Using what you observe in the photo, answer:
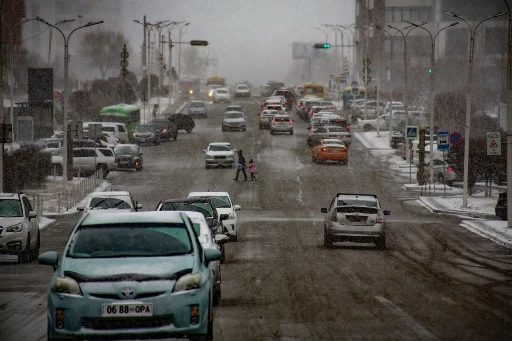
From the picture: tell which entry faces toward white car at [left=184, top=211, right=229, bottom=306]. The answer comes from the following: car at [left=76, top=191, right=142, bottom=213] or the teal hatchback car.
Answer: car at [left=76, top=191, right=142, bottom=213]

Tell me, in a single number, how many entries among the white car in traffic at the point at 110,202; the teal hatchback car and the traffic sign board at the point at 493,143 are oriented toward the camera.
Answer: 3

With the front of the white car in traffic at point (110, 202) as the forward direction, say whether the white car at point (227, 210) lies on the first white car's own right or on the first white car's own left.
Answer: on the first white car's own left

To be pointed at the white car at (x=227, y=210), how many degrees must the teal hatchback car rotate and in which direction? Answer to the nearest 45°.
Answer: approximately 180°

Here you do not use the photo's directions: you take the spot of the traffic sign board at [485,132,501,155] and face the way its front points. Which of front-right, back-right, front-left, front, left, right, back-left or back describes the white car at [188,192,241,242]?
front-right

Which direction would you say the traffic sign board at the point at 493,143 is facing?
toward the camera

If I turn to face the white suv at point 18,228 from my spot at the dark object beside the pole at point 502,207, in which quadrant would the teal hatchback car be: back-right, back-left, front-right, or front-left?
front-left

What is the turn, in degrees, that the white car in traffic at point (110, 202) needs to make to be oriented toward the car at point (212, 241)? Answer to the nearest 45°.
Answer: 0° — it already faces it

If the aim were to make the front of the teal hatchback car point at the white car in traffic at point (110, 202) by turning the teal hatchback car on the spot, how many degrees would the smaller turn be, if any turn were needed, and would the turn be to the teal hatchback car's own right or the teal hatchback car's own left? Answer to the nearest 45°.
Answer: approximately 180°

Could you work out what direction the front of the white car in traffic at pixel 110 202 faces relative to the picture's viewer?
facing the viewer

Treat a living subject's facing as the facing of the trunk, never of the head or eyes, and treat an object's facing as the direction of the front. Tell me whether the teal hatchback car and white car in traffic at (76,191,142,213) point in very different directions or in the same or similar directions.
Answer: same or similar directions

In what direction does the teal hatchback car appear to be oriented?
toward the camera

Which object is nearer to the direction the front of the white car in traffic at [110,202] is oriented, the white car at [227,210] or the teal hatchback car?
the teal hatchback car
